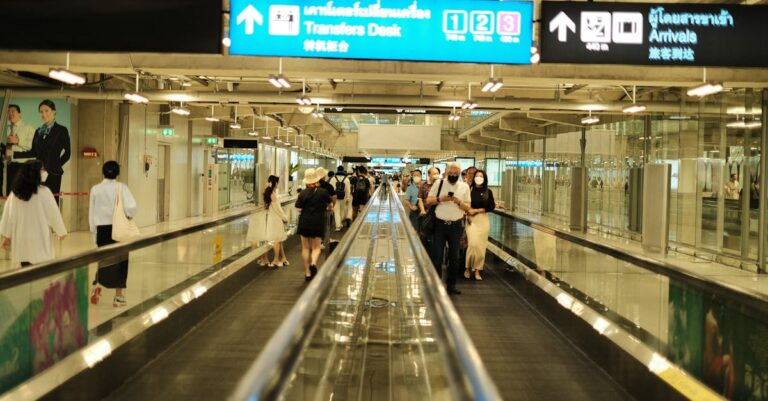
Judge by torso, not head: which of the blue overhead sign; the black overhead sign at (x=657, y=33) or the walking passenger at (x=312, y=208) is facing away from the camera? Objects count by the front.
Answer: the walking passenger

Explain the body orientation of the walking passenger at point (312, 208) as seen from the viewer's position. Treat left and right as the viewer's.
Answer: facing away from the viewer

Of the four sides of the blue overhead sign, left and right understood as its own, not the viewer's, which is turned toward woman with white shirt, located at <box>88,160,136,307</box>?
right

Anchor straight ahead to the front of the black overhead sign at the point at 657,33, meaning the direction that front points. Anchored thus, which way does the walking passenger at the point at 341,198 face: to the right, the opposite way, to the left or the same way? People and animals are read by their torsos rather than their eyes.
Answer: the opposite way

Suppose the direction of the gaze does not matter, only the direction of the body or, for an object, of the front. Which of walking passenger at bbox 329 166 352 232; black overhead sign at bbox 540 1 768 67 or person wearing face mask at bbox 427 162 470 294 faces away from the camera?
the walking passenger

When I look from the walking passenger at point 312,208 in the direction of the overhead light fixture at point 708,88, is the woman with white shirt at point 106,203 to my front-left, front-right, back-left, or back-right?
back-right

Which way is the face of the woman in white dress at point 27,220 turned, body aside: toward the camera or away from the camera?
away from the camera

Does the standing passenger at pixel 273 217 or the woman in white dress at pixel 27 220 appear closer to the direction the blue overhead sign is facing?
the woman in white dress

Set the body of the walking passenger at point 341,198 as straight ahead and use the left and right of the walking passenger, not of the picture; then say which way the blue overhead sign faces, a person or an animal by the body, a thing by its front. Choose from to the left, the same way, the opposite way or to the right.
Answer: the opposite way

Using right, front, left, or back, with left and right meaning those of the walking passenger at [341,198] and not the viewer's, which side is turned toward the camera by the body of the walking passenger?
back

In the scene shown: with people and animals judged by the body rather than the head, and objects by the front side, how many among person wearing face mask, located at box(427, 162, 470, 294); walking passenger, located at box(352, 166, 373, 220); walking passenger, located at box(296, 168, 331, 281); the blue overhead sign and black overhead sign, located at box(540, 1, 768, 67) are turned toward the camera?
3

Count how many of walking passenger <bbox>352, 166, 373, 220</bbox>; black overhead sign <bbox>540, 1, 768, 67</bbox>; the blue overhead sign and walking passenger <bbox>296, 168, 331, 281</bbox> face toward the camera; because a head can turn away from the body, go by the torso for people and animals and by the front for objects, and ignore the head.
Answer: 2

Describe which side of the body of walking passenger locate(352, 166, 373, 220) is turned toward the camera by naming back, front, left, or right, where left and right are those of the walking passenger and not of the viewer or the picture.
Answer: back

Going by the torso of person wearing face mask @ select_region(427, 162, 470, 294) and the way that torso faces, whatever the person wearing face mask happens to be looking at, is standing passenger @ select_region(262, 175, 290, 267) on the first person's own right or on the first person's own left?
on the first person's own right

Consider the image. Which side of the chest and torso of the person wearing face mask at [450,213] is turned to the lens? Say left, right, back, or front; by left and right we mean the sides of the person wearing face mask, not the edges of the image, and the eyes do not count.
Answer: front

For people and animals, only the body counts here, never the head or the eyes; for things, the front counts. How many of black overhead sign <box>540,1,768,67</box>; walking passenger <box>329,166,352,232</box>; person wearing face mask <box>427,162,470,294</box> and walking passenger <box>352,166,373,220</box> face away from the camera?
2
